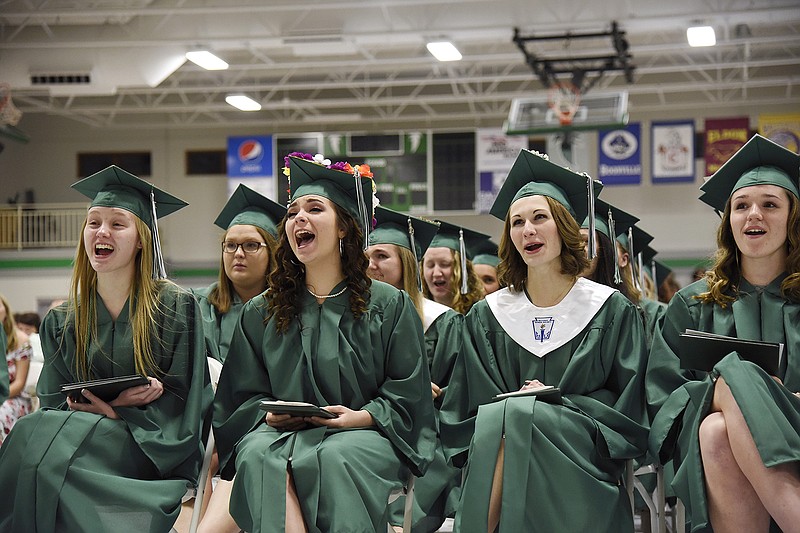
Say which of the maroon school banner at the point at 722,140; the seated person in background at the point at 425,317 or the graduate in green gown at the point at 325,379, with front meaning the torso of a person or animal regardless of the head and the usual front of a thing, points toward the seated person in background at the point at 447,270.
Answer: the maroon school banner

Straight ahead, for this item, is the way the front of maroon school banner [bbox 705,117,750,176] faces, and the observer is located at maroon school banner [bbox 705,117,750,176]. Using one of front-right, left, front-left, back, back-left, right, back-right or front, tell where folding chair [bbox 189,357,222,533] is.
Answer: front

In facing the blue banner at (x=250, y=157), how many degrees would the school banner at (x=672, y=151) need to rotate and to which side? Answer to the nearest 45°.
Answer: approximately 90° to its right

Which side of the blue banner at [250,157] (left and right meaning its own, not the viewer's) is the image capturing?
front

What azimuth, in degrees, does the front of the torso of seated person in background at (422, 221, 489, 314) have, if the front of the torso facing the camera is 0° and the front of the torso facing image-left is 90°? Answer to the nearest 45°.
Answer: approximately 45°

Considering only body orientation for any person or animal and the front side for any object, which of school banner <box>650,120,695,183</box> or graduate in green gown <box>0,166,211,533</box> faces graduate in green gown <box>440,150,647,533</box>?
the school banner

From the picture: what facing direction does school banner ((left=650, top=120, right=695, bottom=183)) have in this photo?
toward the camera

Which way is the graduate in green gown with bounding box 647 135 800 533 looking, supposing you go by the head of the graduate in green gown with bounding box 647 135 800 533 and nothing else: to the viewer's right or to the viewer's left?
to the viewer's left

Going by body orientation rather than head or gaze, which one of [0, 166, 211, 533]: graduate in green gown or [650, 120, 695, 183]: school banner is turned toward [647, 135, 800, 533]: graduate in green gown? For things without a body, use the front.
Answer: the school banner

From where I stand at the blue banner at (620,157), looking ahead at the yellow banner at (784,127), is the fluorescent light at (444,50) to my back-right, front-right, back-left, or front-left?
back-right

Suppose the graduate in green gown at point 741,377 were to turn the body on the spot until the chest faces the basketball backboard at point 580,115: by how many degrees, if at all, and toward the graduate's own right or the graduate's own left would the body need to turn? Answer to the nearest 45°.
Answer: approximately 180°

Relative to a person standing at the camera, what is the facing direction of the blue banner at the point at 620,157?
facing the viewer

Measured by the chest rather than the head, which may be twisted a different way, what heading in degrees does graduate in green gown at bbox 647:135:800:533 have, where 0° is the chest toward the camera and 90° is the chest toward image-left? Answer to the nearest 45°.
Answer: approximately 0°

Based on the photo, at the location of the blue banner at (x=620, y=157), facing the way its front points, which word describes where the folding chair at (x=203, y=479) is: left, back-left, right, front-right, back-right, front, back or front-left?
front

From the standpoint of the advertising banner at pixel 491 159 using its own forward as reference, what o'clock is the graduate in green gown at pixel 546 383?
The graduate in green gown is roughly at 12 o'clock from the advertising banner.
